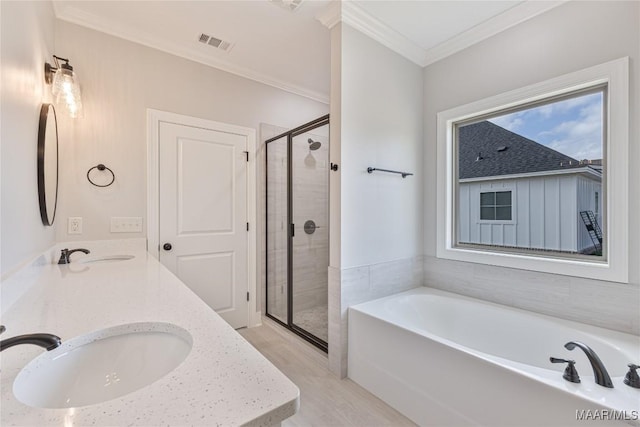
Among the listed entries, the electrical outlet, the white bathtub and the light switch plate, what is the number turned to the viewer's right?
0

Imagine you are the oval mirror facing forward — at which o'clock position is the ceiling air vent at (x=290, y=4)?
The ceiling air vent is roughly at 1 o'clock from the oval mirror.

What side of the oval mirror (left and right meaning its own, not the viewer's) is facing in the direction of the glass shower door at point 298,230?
front

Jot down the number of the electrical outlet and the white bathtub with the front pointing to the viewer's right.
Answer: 0

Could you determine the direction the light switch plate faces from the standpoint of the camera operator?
facing the viewer

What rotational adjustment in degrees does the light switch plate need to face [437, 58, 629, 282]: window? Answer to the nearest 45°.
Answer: approximately 45° to its left

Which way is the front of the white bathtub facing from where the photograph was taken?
facing the viewer and to the left of the viewer

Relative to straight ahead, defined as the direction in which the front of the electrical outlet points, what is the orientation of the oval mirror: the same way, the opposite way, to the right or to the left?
to the left

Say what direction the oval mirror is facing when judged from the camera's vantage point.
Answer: facing to the right of the viewer

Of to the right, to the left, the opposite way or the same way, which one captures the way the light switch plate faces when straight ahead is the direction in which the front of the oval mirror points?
to the right

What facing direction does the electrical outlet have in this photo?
toward the camera

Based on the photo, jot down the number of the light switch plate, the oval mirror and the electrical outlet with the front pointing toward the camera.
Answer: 2

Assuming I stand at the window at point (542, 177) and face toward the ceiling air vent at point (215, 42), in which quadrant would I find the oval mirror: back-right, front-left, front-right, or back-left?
front-left

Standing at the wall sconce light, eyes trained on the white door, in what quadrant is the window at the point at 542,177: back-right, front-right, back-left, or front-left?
front-right

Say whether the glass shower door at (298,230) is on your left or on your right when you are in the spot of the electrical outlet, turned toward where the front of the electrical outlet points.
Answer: on your left
